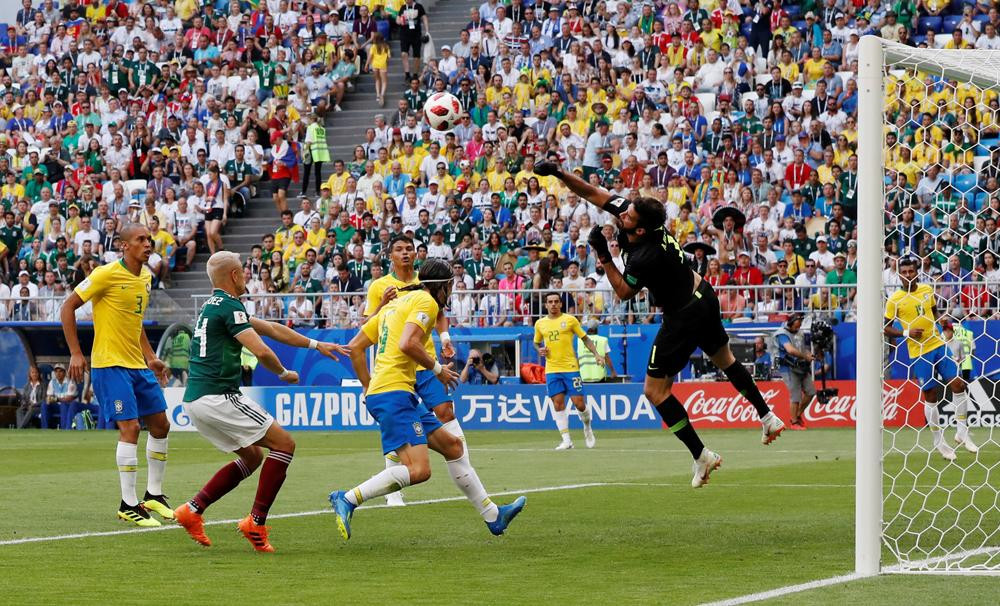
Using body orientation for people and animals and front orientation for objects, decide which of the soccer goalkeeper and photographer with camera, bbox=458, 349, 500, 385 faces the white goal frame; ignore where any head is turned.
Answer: the photographer with camera

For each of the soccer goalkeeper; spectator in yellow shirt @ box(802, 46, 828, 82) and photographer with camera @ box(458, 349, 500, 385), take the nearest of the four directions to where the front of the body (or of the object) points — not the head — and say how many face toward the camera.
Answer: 2

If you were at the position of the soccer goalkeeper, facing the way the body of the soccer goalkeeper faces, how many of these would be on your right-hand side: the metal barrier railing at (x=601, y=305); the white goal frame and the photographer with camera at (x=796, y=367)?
2

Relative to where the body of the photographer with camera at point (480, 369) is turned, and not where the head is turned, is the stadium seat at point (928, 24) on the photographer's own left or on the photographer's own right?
on the photographer's own left

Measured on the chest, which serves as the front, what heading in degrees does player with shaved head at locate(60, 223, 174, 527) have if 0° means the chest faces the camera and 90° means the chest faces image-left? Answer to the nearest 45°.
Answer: approximately 315°

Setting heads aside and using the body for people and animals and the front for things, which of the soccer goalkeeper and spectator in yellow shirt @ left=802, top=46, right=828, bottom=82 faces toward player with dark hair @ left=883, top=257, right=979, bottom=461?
the spectator in yellow shirt

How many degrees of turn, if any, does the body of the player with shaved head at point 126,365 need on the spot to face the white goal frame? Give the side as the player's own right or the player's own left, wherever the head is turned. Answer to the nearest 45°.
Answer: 0° — they already face it

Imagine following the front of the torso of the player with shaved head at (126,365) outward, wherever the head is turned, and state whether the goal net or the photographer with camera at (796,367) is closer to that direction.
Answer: the goal net

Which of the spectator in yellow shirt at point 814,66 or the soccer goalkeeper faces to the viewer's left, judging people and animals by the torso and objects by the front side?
the soccer goalkeeper

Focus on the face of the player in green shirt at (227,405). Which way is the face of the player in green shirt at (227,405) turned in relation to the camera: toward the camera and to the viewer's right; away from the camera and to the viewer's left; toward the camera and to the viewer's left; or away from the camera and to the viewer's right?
away from the camera and to the viewer's right

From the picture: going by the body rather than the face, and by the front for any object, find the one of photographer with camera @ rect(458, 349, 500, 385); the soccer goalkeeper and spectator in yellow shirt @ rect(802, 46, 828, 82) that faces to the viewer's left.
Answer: the soccer goalkeeper

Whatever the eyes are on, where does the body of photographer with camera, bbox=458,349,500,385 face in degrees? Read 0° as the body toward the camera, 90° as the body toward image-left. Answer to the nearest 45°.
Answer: approximately 0°

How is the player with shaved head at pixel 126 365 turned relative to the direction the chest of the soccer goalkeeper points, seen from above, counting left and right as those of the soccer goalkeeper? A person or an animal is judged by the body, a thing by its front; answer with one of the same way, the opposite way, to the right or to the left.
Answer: the opposite way

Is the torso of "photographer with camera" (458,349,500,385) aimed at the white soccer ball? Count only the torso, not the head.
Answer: yes

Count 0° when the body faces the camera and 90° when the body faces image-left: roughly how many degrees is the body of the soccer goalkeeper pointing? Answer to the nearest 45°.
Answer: approximately 90°
